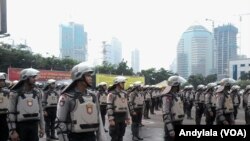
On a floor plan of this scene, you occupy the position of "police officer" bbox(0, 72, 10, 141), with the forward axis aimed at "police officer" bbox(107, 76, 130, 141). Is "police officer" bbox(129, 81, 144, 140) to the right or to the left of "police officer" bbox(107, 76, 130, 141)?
left

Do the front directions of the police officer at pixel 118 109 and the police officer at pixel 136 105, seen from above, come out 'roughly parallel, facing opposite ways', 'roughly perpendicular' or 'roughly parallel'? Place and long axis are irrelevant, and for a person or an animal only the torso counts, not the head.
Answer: roughly parallel

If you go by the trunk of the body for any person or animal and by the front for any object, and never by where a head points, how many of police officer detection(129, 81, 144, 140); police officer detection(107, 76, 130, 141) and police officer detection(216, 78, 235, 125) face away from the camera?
0

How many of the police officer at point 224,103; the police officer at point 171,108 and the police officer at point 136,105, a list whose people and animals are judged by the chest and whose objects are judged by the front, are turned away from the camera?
0

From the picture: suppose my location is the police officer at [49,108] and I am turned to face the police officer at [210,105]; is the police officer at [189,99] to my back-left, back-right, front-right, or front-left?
front-left
